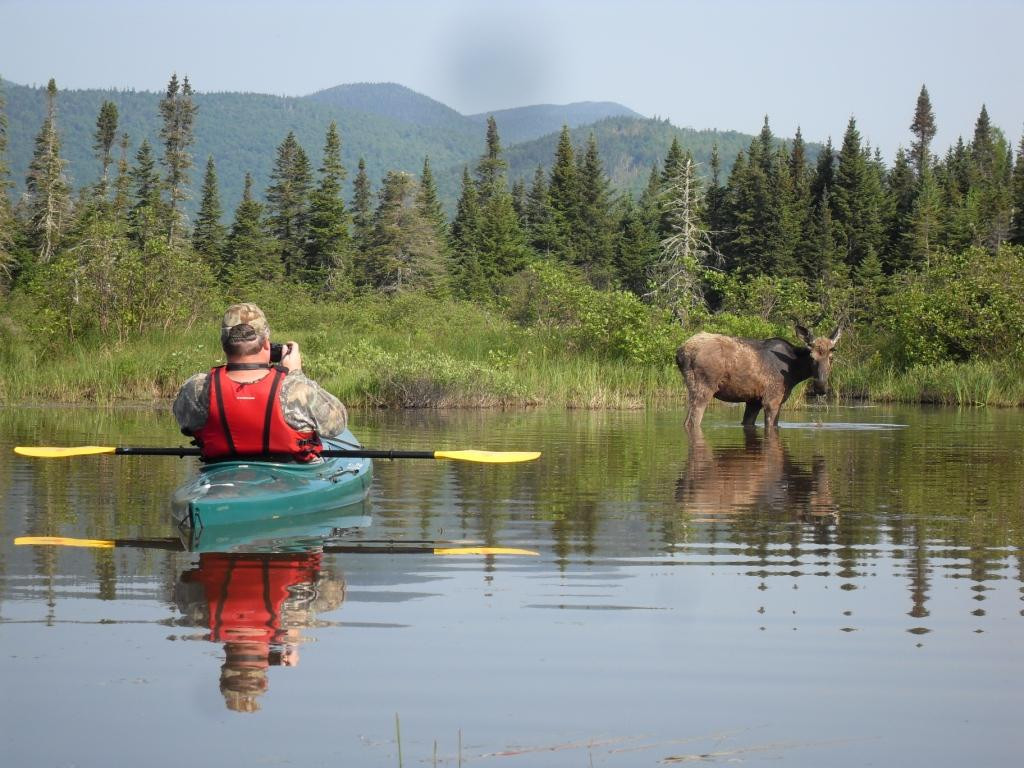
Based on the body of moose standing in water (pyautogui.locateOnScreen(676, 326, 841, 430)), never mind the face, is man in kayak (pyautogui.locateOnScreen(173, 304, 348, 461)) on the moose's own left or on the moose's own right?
on the moose's own right

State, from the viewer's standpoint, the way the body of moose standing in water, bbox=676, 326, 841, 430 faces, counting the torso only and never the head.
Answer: to the viewer's right

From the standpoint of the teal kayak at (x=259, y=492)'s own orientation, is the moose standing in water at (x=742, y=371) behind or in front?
in front

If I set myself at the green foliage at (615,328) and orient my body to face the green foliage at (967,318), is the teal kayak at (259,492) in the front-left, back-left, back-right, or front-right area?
back-right

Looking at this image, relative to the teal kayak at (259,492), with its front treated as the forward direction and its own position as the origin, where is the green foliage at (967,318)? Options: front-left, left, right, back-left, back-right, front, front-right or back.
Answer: front

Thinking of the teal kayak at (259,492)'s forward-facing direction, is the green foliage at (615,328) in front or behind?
in front

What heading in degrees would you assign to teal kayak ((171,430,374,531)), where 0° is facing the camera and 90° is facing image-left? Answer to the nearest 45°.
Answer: approximately 225°

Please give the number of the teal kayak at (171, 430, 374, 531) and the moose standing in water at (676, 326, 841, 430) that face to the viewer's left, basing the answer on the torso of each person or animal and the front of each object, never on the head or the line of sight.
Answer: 0
